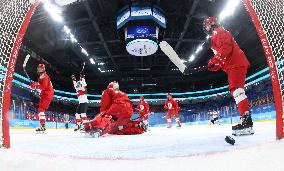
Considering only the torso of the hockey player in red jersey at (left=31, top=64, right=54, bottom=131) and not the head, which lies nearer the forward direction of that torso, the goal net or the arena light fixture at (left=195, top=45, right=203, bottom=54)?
the goal net

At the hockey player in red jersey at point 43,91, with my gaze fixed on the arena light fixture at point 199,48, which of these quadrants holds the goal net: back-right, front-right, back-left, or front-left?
back-right

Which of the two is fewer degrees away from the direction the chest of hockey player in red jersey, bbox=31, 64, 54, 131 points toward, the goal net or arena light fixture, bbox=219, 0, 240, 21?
the goal net

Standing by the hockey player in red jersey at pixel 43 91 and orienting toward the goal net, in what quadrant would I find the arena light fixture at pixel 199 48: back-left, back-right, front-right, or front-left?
back-left

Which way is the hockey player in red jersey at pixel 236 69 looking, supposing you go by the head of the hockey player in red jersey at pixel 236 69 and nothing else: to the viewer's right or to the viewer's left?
to the viewer's left

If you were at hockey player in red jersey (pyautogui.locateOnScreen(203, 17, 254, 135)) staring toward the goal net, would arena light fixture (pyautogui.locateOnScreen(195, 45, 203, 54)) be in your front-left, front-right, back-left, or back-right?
back-right

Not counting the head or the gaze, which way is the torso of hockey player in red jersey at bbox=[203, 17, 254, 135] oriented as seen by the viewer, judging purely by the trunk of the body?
to the viewer's left
